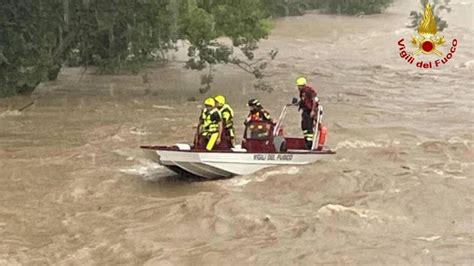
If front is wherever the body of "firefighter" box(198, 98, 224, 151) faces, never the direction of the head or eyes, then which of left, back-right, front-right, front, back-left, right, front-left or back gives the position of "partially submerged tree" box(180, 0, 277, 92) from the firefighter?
back-right

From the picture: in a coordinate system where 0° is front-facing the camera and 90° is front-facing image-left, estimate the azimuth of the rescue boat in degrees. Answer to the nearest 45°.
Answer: approximately 45°

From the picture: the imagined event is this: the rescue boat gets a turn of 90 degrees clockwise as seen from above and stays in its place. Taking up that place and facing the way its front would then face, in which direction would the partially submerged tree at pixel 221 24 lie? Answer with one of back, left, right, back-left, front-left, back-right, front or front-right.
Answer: front-right

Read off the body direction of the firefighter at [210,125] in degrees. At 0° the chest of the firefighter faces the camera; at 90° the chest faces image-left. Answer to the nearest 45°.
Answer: approximately 45°

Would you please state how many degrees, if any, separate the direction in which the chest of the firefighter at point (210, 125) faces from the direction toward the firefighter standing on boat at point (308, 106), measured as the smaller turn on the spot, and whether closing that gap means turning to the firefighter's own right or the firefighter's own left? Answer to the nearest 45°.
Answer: approximately 180°
